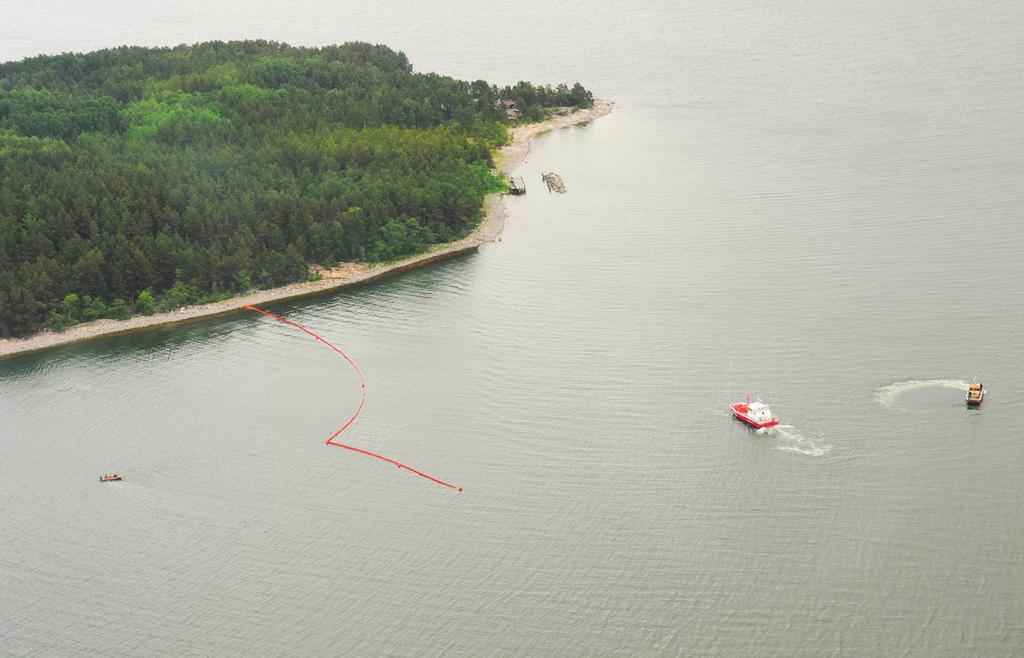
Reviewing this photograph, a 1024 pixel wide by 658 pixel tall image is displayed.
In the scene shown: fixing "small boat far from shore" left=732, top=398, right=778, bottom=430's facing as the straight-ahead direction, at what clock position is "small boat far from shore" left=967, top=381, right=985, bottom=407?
"small boat far from shore" left=967, top=381, right=985, bottom=407 is roughly at 4 o'clock from "small boat far from shore" left=732, top=398, right=778, bottom=430.

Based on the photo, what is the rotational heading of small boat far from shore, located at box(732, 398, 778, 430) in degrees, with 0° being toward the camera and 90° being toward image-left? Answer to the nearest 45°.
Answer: approximately 135°
